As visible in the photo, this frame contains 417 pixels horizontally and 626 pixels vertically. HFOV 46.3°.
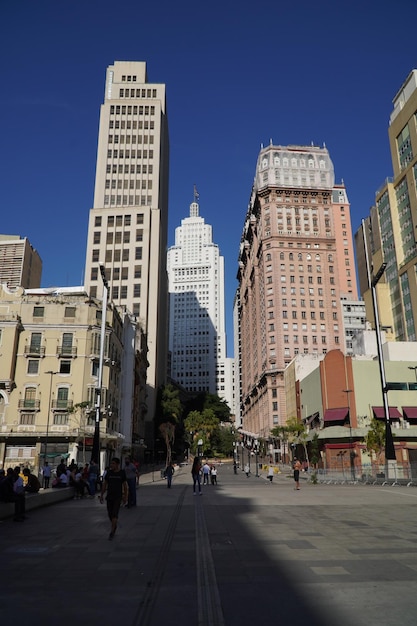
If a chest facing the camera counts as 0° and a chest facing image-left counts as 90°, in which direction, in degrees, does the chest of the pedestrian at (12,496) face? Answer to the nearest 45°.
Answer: approximately 270°

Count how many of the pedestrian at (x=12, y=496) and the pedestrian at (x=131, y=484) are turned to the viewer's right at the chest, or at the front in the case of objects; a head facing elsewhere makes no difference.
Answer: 1

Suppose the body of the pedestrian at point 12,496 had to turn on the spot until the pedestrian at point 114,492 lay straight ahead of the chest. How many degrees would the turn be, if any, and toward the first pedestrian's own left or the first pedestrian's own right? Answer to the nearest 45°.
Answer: approximately 45° to the first pedestrian's own right
